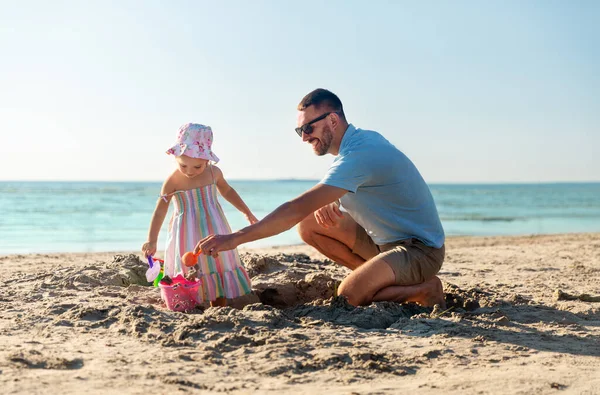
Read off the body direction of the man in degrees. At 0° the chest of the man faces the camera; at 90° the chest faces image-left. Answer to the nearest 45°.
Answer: approximately 90°

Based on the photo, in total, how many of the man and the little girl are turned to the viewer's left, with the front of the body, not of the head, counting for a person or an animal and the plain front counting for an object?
1

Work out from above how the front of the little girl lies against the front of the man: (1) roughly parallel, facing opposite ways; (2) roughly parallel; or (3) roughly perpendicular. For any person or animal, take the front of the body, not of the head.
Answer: roughly perpendicular

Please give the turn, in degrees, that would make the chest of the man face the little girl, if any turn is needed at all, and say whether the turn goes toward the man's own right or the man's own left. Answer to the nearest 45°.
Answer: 0° — they already face them

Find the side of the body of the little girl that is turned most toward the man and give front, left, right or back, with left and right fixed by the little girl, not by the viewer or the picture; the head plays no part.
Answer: left

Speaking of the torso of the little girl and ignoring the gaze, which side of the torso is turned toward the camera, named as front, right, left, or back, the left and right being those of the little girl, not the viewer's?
front
